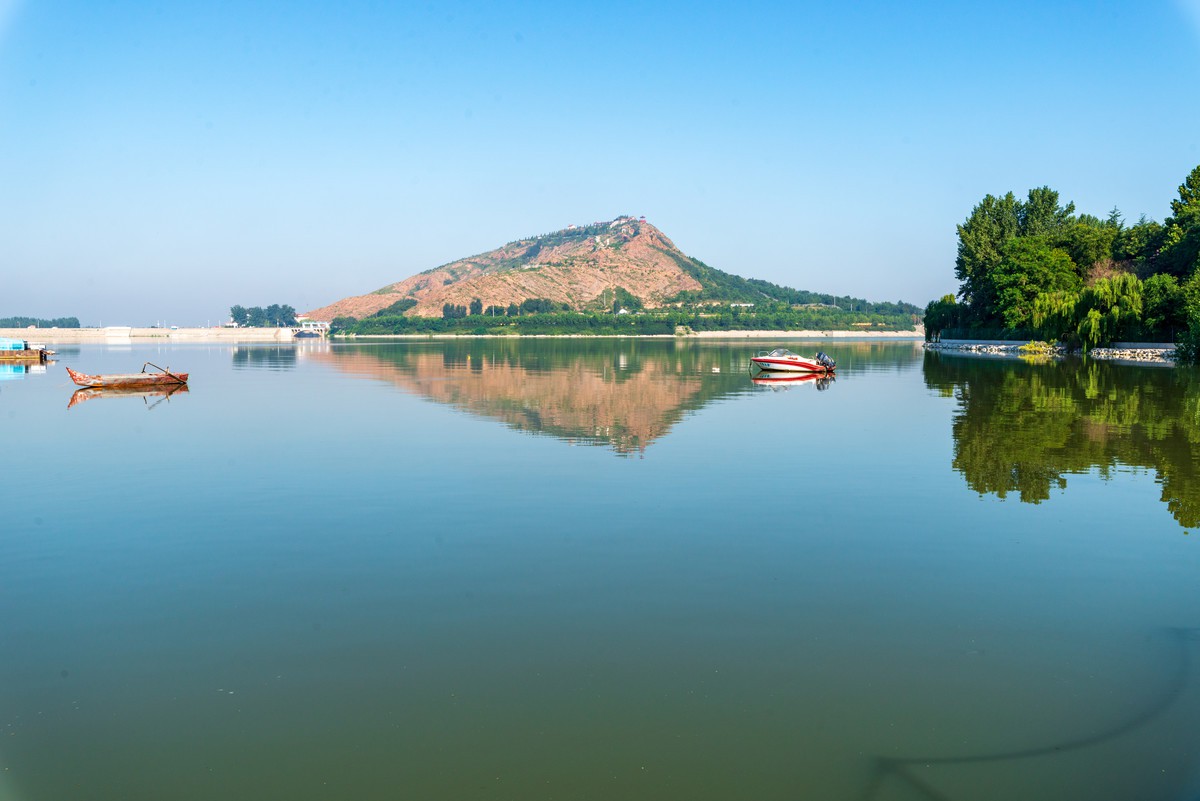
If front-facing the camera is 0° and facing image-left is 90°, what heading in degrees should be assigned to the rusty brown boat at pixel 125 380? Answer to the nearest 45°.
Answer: approximately 90°
